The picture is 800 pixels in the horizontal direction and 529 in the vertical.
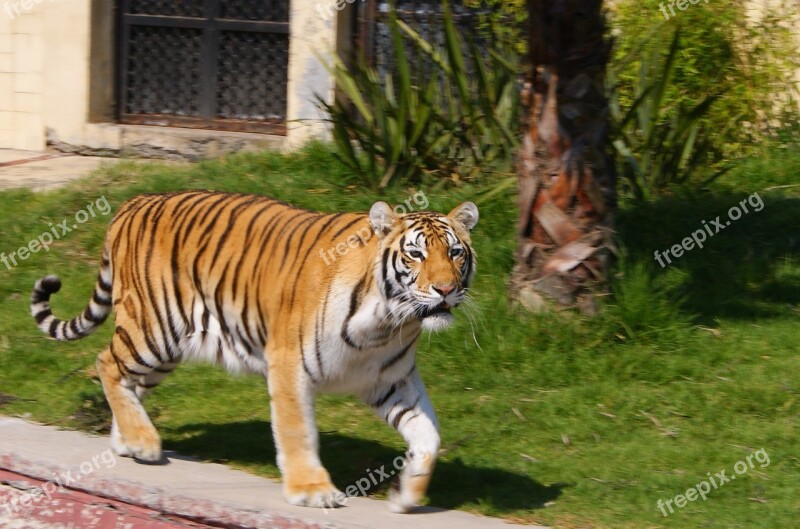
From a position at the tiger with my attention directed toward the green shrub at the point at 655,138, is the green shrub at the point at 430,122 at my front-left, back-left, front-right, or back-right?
front-left

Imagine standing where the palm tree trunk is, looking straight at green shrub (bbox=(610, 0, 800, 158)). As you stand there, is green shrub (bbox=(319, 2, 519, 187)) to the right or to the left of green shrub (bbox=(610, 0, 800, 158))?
left

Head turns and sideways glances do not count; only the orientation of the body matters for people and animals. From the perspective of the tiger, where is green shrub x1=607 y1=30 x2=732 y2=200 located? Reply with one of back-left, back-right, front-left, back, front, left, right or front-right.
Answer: left

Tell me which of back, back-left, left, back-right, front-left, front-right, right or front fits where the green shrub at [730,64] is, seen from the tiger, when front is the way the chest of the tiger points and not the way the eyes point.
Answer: left

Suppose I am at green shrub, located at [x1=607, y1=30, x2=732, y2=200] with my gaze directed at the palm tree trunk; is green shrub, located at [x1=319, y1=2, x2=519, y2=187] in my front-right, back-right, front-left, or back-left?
front-right

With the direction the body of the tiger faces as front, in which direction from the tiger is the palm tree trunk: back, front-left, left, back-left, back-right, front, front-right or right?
left

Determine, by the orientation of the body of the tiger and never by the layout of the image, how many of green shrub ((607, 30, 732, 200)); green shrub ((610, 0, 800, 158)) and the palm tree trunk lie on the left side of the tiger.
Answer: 3

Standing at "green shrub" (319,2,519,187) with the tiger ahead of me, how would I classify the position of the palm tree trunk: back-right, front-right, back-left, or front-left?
front-left

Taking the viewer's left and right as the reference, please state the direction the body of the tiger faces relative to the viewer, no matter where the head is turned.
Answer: facing the viewer and to the right of the viewer

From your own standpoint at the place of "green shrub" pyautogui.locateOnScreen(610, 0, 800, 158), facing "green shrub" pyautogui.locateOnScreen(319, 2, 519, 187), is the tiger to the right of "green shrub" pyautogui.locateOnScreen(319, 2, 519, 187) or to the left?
left
